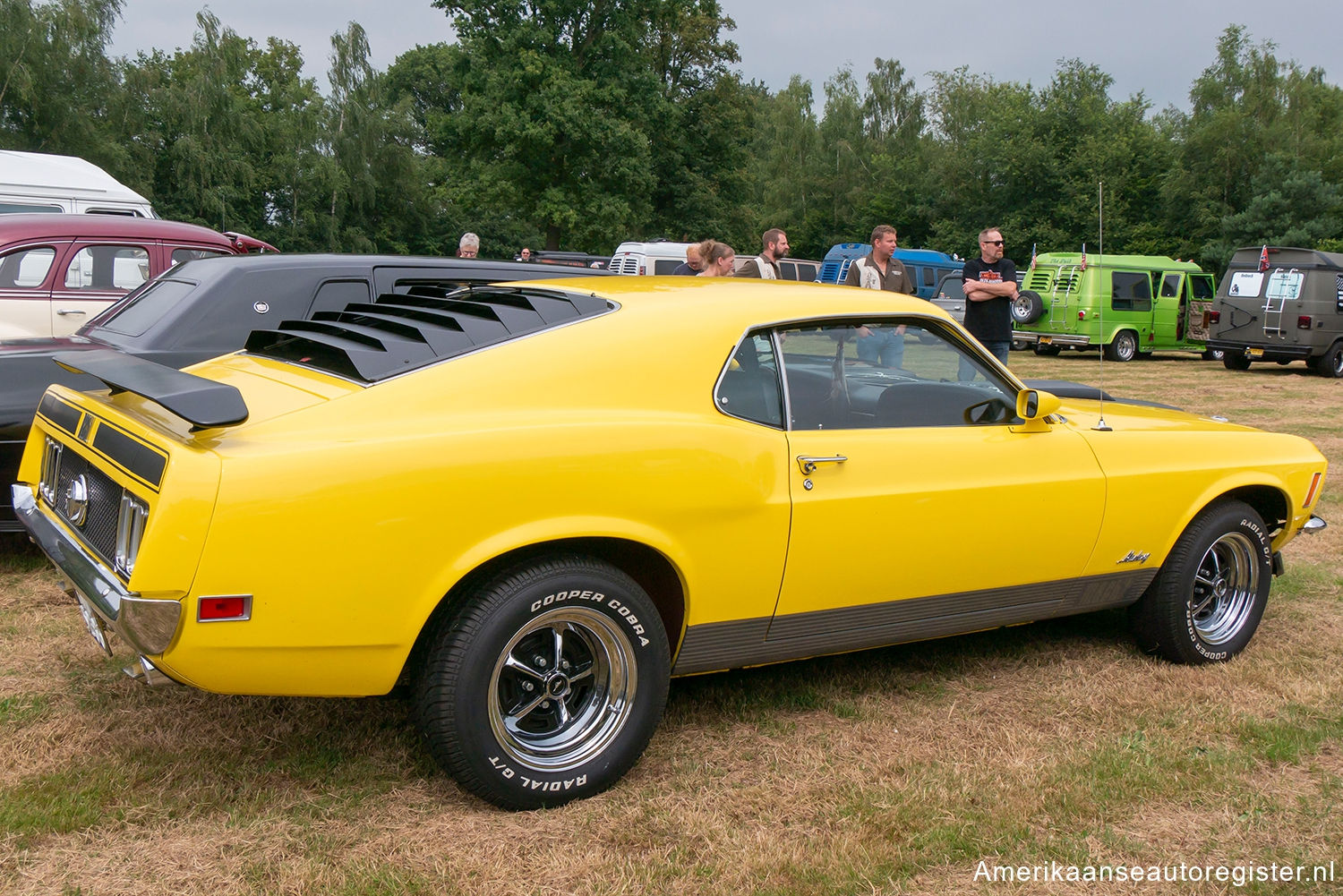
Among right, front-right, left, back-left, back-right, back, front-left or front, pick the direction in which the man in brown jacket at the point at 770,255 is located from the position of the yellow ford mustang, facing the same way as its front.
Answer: front-left

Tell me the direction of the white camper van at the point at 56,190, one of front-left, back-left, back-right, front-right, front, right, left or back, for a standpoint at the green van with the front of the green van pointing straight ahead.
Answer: back

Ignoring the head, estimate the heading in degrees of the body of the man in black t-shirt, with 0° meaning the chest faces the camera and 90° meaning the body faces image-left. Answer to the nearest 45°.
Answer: approximately 0°

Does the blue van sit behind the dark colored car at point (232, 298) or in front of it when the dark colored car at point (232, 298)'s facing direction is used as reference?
in front

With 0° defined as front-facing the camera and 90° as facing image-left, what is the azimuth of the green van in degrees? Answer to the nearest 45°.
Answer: approximately 225°

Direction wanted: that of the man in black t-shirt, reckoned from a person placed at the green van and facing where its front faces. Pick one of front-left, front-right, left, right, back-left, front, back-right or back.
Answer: back-right

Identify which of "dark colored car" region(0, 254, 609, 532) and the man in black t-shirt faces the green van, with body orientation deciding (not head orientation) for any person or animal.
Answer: the dark colored car

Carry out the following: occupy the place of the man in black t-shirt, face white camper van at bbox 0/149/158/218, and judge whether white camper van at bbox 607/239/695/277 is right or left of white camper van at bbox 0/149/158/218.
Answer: right

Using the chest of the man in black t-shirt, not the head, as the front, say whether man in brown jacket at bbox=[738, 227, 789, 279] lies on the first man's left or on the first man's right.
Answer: on the first man's right

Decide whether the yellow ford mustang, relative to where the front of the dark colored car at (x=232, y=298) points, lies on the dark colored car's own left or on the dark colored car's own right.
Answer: on the dark colored car's own right

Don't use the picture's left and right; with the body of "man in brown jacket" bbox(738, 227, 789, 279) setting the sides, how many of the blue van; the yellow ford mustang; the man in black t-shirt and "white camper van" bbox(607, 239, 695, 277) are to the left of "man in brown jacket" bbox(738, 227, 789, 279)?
2
